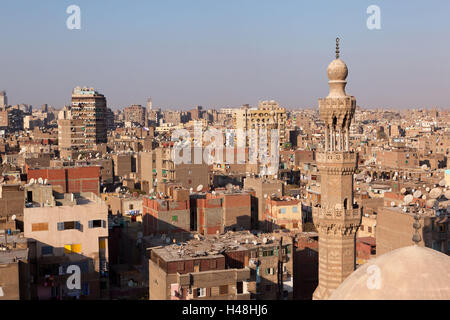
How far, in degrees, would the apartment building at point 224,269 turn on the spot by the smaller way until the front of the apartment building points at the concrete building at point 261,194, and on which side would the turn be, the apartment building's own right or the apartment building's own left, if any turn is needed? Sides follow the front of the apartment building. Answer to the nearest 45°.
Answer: approximately 180°

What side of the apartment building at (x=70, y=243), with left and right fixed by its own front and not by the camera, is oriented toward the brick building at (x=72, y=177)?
back

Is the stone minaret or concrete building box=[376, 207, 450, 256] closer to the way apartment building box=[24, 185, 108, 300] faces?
the stone minaret

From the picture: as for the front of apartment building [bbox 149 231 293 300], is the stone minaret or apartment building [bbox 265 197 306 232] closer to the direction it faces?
the stone minaret

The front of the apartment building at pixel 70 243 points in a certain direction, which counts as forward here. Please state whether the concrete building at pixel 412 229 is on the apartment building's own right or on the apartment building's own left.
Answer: on the apartment building's own left

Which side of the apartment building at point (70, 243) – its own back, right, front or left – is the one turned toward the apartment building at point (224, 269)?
left

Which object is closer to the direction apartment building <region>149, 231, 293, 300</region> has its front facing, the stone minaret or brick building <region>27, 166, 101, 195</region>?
the stone minaret

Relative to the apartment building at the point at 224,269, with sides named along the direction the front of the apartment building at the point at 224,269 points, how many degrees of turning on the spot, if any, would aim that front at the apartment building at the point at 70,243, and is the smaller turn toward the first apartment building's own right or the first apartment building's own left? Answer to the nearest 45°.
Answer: approximately 90° to the first apartment building's own right

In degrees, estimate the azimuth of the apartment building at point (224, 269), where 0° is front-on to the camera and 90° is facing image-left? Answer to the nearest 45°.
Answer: approximately 0°

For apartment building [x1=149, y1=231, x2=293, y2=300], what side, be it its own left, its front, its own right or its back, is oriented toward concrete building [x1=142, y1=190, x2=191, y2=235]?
back

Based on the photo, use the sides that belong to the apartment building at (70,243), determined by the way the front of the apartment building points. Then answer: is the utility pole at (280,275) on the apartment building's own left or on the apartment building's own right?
on the apartment building's own left

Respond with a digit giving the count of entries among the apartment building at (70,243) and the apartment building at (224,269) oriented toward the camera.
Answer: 2
